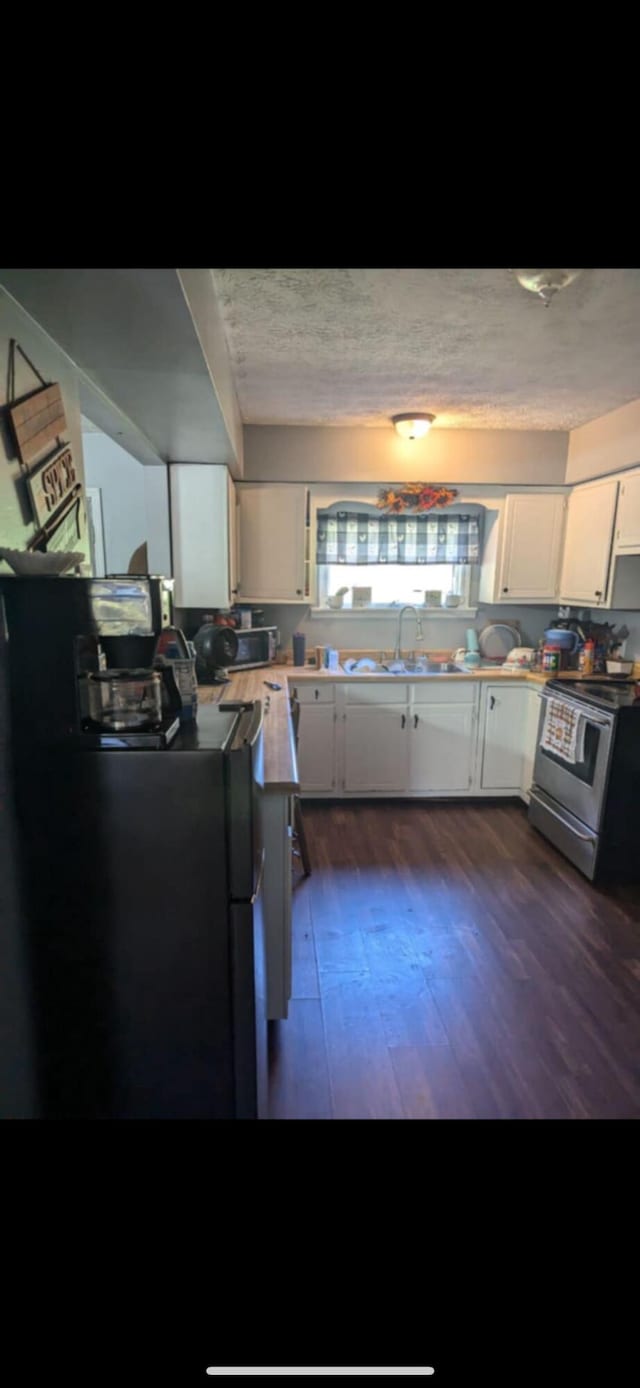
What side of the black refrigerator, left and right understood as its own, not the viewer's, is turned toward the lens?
right

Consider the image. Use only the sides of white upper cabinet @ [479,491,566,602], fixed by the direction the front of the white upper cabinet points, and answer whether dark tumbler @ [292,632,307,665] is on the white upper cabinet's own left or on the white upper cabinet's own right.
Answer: on the white upper cabinet's own right

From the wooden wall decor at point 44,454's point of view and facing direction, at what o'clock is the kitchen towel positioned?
The kitchen towel is roughly at 10 o'clock from the wooden wall decor.

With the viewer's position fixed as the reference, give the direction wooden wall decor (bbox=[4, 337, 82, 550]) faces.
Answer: facing the viewer and to the right of the viewer

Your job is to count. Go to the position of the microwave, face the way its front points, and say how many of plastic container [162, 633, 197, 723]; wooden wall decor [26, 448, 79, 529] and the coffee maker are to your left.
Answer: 0

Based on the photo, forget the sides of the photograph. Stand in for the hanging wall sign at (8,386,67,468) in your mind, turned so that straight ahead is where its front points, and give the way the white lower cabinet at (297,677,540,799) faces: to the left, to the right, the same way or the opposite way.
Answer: to the right

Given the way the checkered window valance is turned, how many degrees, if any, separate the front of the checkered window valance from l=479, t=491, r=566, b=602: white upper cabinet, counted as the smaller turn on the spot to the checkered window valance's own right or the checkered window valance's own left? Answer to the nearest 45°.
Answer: approximately 90° to the checkered window valance's own left

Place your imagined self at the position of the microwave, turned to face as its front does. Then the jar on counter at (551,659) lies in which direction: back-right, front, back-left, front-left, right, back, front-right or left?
front-left

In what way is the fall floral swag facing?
toward the camera

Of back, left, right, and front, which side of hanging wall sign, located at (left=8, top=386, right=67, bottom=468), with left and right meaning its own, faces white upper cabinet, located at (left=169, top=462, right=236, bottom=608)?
left

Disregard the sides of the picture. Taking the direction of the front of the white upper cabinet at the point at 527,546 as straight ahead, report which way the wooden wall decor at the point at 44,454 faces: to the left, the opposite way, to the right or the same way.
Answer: to the left

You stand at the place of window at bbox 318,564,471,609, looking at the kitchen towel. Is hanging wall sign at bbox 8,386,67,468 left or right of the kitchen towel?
right

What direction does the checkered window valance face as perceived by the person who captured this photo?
facing the viewer
